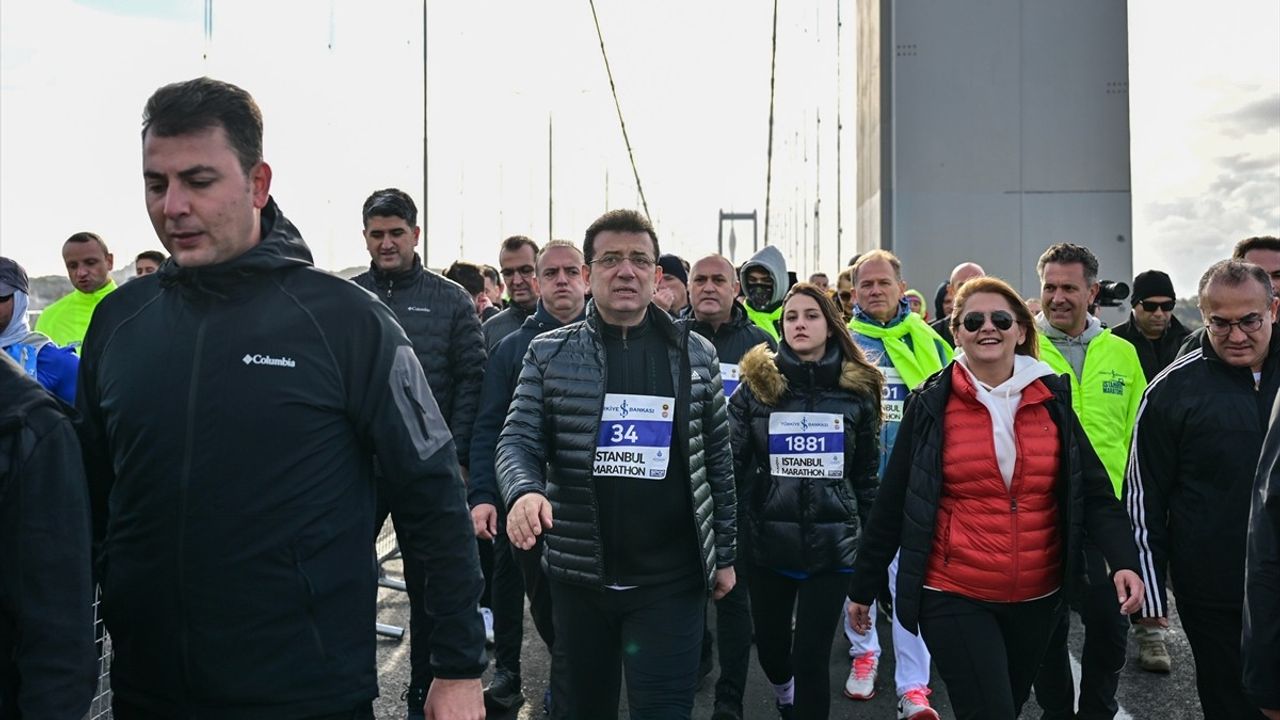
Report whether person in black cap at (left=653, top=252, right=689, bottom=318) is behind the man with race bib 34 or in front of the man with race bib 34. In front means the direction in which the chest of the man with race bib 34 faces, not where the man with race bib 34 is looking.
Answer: behind

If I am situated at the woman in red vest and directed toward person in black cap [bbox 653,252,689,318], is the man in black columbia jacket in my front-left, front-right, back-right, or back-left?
back-left

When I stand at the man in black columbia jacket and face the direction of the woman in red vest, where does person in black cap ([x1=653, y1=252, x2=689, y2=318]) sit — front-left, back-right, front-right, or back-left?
front-left

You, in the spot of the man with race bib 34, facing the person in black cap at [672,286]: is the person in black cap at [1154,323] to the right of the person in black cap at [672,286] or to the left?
right

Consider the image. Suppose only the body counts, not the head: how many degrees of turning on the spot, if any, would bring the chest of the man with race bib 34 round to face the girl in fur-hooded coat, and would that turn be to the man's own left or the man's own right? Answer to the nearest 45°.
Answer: approximately 135° to the man's own left

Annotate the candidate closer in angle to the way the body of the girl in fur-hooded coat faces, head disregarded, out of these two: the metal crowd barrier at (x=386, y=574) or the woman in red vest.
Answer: the woman in red vest

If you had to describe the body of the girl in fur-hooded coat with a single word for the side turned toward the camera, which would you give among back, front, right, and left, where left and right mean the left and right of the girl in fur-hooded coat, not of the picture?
front

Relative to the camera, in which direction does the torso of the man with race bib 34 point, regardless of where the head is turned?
toward the camera

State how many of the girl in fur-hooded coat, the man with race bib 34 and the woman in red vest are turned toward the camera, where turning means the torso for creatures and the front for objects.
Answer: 3

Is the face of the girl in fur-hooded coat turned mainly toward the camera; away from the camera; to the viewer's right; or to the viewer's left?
toward the camera

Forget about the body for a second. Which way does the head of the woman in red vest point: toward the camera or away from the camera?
toward the camera

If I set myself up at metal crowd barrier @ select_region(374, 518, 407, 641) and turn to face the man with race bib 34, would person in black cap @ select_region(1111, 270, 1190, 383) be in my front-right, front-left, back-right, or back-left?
front-left

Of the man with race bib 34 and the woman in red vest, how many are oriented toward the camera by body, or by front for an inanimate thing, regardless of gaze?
2

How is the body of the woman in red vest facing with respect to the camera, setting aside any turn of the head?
toward the camera

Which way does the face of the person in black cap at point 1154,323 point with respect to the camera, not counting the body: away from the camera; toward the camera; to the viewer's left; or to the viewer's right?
toward the camera

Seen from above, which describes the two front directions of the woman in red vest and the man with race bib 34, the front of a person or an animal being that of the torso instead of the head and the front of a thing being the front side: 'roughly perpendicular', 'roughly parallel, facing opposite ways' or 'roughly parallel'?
roughly parallel
